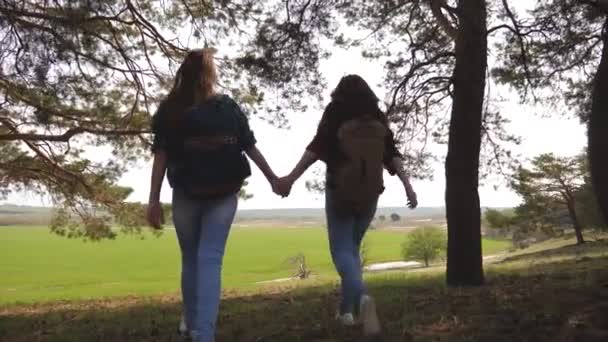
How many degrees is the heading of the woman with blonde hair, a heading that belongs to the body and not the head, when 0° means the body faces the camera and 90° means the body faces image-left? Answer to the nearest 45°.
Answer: approximately 180°

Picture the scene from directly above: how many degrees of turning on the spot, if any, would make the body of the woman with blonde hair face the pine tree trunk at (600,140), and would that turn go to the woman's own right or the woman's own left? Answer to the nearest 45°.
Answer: approximately 90° to the woman's own right

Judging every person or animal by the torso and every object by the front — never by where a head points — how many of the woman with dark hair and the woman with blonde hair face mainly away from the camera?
2

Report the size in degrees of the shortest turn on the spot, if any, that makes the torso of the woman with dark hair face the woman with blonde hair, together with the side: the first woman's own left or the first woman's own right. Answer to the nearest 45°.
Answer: approximately 135° to the first woman's own left

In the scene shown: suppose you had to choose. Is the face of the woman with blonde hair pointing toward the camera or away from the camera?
away from the camera

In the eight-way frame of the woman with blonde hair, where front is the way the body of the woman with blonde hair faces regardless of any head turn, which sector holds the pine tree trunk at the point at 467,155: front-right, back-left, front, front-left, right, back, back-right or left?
front-right

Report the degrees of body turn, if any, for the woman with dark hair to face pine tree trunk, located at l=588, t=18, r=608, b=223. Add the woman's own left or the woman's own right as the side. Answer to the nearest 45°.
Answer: approximately 90° to the woman's own right

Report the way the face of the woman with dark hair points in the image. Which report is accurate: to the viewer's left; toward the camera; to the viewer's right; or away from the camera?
away from the camera

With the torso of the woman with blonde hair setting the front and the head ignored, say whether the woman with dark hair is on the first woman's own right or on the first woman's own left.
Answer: on the first woman's own right

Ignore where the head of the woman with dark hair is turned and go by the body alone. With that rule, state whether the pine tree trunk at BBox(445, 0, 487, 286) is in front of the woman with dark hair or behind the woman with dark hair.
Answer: in front

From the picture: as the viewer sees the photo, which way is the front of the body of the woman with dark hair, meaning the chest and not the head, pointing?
away from the camera
